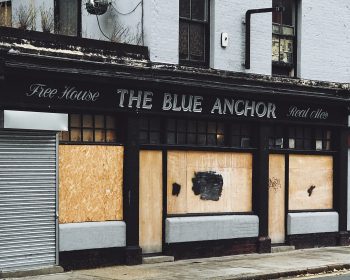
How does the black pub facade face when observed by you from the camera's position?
facing the viewer and to the right of the viewer
